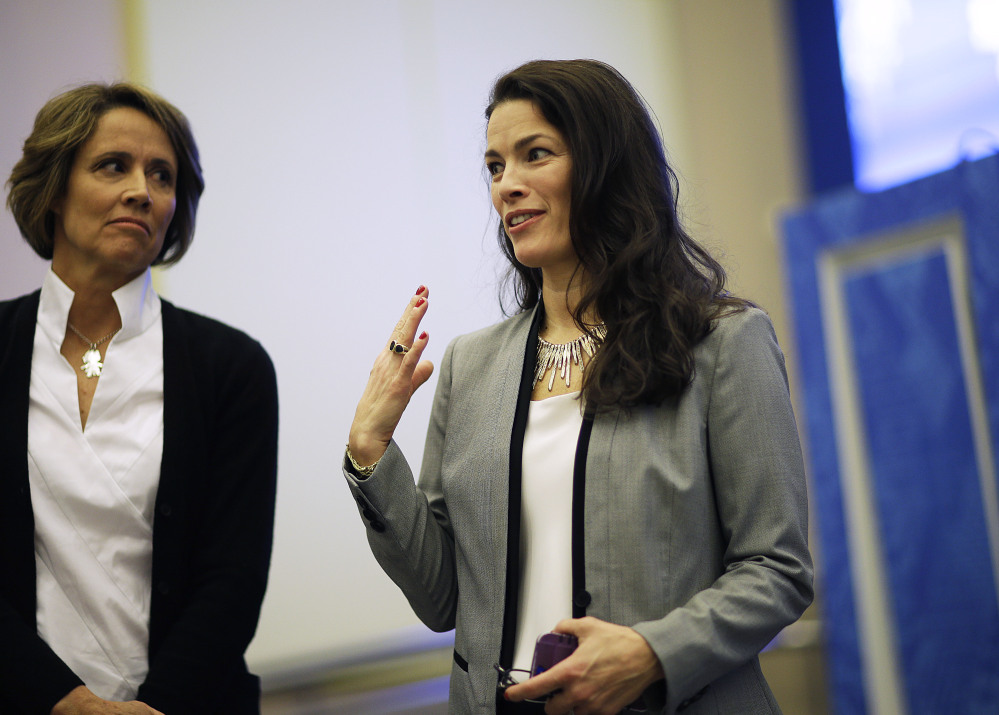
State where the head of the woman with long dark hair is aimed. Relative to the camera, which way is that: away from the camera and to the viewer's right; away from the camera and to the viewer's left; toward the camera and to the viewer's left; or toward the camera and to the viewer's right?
toward the camera and to the viewer's left

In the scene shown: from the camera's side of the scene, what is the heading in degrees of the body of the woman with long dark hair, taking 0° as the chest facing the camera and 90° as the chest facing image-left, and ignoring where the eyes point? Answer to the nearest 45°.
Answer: approximately 45°
